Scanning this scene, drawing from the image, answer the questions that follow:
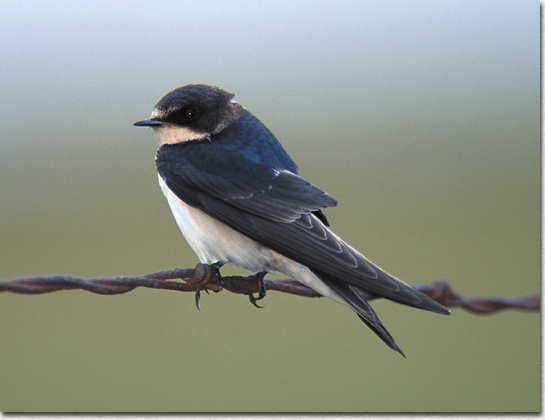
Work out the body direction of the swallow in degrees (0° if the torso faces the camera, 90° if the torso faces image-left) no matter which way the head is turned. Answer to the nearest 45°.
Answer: approximately 90°

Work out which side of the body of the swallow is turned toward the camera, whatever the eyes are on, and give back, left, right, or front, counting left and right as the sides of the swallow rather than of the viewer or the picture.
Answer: left
